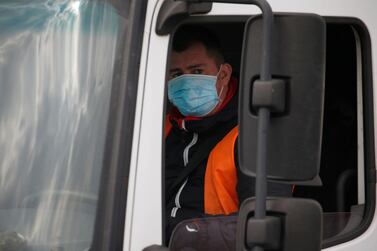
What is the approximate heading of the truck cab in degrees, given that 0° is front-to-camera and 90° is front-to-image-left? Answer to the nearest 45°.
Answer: approximately 45°

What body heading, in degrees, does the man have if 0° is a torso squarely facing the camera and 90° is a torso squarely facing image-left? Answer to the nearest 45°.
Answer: approximately 45°
